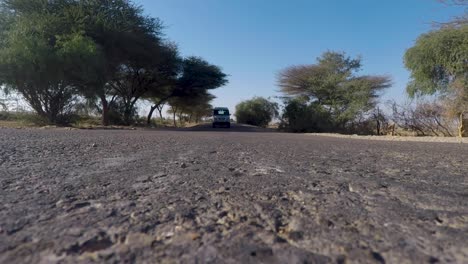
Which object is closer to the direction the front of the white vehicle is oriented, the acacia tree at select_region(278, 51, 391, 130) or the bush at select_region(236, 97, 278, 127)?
the acacia tree

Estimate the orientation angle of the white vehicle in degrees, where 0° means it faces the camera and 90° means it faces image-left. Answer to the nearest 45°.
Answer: approximately 0°

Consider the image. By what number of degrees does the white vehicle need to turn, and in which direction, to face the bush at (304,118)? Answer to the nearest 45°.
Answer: approximately 45° to its left

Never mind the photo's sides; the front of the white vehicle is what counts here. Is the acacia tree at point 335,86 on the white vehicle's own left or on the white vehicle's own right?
on the white vehicle's own left

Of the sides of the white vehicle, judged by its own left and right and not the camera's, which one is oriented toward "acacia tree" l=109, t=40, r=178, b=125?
right

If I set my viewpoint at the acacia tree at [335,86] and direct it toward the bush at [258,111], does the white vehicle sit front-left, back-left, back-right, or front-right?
front-left

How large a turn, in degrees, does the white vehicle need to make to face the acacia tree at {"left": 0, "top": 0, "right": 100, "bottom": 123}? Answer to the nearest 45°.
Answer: approximately 45° to its right

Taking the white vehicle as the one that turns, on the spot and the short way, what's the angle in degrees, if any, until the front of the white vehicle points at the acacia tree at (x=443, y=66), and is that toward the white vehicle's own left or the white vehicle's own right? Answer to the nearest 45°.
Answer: approximately 45° to the white vehicle's own left

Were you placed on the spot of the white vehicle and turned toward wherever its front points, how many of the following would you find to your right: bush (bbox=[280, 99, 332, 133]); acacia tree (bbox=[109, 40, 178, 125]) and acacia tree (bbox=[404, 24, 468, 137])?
1

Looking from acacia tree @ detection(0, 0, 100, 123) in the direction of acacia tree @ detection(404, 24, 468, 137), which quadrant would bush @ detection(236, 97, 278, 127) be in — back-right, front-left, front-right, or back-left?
front-left

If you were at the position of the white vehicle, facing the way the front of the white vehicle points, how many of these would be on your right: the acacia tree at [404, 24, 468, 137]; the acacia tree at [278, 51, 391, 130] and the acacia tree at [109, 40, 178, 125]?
1
